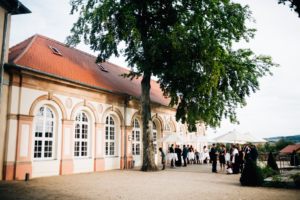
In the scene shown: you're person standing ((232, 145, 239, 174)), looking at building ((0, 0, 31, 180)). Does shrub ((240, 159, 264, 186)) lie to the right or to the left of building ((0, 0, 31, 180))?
left

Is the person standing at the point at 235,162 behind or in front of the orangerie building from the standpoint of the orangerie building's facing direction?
in front

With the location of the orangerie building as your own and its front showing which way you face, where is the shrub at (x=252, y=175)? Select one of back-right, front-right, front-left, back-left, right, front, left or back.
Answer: front

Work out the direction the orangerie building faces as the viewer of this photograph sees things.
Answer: facing the viewer and to the right of the viewer
